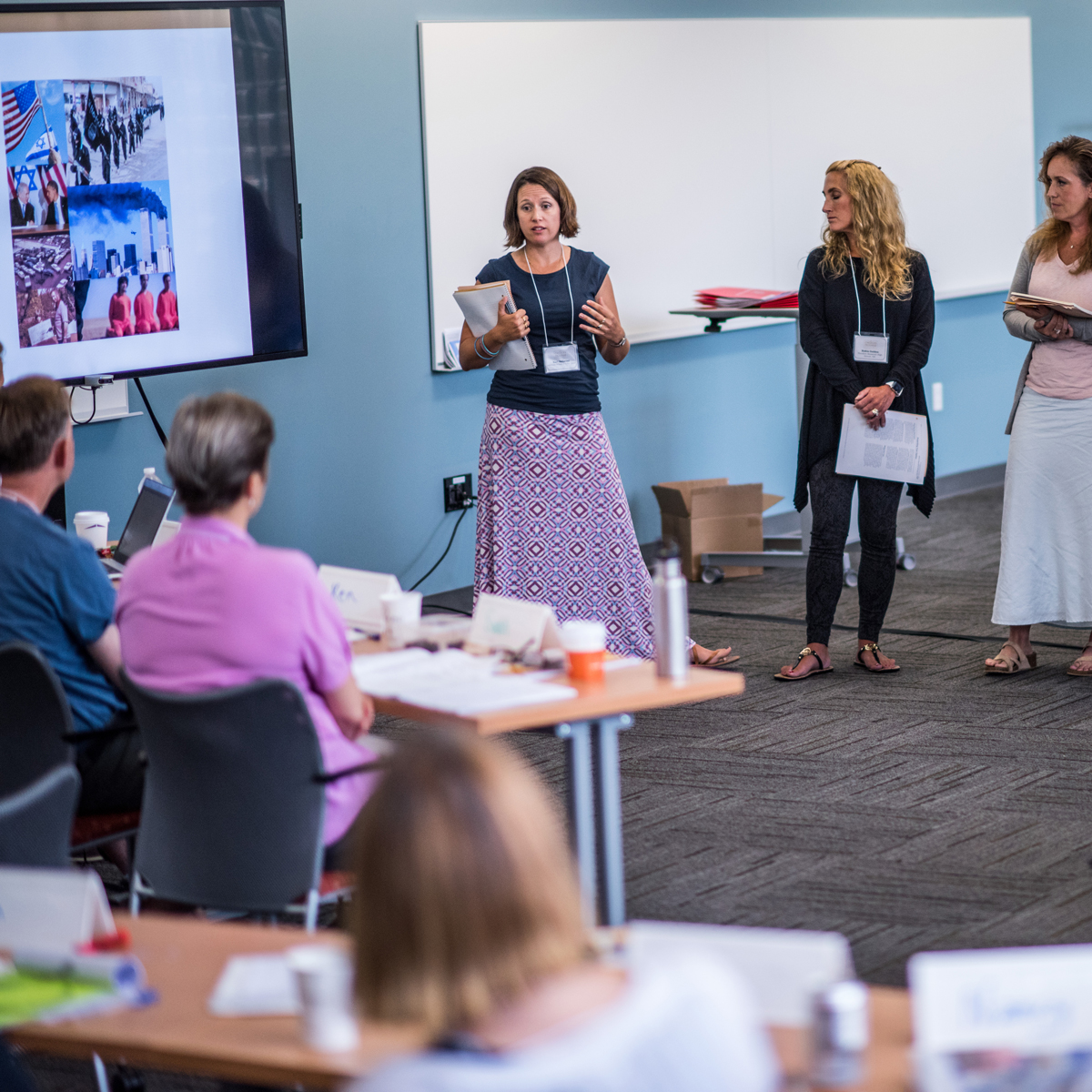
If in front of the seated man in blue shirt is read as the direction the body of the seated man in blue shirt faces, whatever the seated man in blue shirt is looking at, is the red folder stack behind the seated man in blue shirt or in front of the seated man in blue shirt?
in front

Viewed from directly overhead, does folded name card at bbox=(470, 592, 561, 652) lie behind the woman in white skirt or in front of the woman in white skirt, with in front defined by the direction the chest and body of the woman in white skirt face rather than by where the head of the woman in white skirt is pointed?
in front

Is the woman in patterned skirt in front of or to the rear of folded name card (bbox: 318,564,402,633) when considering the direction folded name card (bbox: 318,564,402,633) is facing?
to the rear

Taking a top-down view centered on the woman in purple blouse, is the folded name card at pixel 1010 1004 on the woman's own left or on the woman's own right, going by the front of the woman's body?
on the woman's own right

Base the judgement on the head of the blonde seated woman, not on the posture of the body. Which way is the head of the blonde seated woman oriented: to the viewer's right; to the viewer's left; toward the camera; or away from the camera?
away from the camera

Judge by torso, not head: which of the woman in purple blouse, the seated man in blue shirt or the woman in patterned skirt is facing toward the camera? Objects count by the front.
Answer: the woman in patterned skirt

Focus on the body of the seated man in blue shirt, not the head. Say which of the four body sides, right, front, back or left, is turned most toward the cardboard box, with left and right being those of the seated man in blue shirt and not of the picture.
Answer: front

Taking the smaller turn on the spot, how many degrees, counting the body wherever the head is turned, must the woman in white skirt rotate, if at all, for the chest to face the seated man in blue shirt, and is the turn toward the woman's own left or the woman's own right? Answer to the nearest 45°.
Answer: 0° — they already face them

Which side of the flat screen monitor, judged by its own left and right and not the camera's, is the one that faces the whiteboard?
left

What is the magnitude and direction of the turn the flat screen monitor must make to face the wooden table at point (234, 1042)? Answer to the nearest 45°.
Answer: approximately 45° to its right

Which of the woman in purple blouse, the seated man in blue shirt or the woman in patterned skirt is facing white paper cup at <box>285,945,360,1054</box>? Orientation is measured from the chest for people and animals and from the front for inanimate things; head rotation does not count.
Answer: the woman in patterned skirt

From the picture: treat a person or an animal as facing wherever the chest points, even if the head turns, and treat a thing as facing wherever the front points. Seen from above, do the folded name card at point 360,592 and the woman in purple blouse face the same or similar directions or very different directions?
very different directions

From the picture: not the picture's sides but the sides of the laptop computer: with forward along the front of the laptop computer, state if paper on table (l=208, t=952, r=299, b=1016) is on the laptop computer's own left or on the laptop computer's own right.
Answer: on the laptop computer's own left

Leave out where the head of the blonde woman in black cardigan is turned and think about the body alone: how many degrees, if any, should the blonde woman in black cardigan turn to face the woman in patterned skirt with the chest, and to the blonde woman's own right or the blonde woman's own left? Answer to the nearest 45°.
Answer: approximately 45° to the blonde woman's own right

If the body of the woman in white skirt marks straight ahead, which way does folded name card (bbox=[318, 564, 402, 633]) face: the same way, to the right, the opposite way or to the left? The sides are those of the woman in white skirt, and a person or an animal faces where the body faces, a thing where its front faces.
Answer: the same way

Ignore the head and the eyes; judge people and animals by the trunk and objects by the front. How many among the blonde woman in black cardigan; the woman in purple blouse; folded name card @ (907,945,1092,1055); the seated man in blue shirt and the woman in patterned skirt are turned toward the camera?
3

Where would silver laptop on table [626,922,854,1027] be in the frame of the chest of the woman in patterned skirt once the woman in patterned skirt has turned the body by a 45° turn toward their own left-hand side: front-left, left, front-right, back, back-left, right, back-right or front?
front-right

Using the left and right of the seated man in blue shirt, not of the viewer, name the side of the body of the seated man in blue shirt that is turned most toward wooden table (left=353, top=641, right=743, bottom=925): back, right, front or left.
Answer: right

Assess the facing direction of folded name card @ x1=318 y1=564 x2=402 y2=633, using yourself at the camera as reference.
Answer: facing the viewer and to the left of the viewer

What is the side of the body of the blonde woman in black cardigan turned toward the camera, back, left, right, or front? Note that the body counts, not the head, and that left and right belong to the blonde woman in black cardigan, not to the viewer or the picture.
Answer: front
